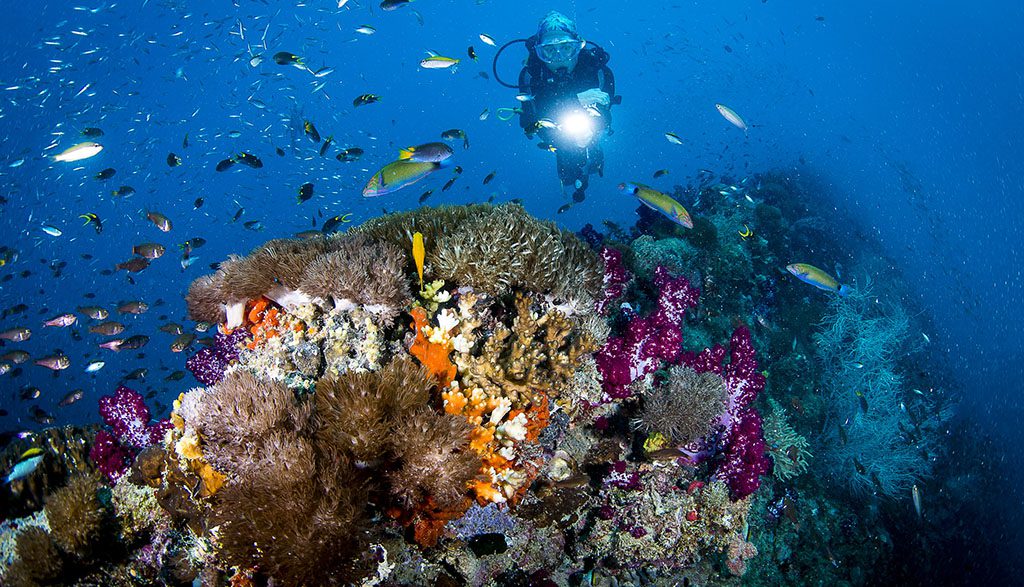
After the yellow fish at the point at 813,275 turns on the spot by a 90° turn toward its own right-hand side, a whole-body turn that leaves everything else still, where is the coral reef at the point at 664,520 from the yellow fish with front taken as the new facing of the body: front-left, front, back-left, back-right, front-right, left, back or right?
back

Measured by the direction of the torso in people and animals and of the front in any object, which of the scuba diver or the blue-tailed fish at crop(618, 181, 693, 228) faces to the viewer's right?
the blue-tailed fish

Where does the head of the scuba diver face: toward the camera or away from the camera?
toward the camera

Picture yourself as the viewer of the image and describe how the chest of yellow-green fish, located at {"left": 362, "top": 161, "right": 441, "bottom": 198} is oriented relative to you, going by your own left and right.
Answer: facing to the left of the viewer

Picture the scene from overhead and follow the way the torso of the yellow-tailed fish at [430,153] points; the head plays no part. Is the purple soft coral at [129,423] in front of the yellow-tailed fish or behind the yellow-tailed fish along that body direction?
behind

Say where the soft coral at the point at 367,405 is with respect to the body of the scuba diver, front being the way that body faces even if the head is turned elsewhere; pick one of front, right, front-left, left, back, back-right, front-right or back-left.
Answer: front

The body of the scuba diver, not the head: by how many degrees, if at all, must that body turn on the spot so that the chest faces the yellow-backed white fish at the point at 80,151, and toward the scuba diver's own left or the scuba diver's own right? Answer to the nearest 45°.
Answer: approximately 45° to the scuba diver's own right

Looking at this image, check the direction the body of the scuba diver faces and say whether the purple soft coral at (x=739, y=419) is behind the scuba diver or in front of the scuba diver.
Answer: in front

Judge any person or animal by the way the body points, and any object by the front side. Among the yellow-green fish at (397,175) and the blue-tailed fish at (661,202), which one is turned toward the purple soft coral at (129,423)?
the yellow-green fish at (397,175)

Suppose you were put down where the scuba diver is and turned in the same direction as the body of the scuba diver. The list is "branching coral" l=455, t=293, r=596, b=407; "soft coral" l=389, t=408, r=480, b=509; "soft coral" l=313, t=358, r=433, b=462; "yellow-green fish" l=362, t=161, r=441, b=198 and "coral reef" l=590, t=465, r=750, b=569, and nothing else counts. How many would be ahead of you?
5

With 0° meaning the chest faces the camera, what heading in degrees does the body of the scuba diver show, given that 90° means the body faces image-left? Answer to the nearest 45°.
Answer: approximately 0°

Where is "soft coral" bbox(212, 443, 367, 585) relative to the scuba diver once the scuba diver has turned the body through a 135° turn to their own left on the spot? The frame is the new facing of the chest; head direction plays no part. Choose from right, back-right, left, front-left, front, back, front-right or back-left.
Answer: back-right

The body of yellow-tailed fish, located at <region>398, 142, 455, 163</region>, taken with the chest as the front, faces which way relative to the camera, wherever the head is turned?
to the viewer's right

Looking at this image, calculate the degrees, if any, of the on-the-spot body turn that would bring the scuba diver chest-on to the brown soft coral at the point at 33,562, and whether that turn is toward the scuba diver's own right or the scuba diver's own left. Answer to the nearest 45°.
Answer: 0° — they already face it

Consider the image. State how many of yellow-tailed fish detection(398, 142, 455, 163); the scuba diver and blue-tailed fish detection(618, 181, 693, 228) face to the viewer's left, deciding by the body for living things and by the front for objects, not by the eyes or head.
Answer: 0

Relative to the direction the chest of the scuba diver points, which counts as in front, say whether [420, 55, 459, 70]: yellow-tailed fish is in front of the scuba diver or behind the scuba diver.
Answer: in front

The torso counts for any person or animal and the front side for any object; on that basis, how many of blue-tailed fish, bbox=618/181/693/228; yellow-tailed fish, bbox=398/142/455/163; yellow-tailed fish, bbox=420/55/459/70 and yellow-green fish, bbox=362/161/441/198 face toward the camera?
0
